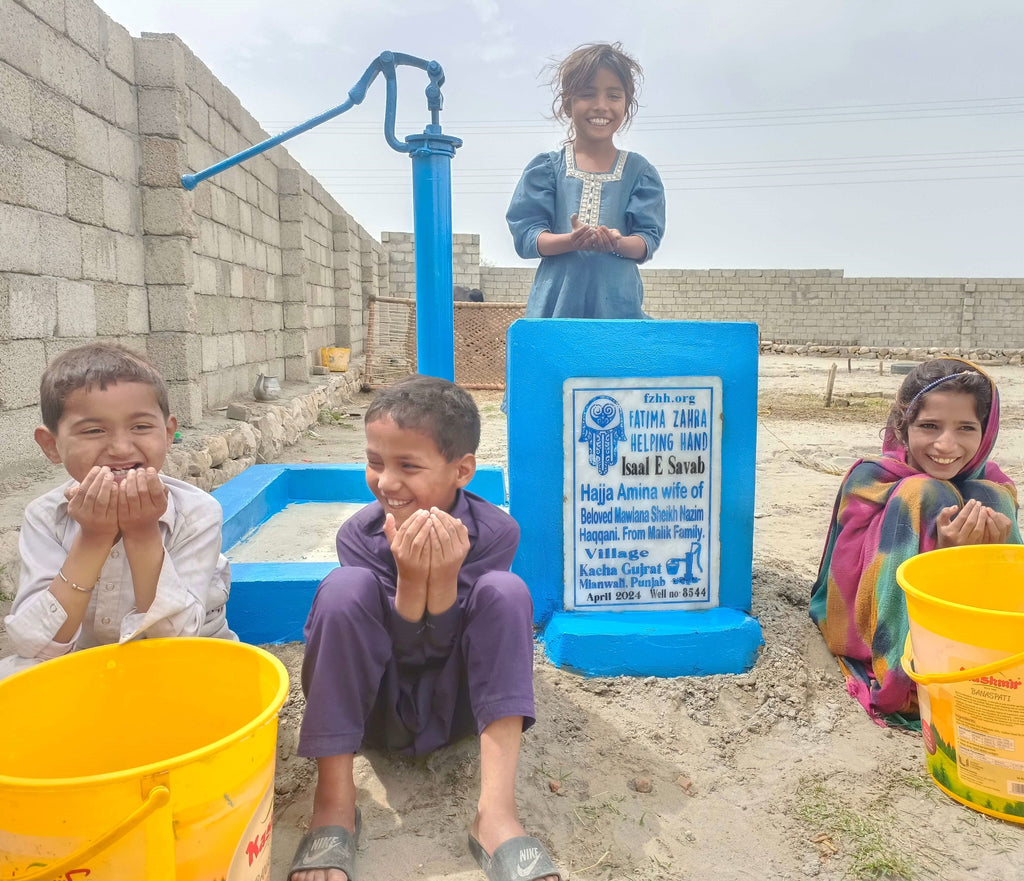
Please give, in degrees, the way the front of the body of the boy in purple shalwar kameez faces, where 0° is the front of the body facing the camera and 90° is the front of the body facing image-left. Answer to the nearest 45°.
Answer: approximately 0°

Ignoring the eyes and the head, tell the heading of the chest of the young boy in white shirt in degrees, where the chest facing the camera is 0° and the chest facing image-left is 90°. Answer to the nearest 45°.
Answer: approximately 0°

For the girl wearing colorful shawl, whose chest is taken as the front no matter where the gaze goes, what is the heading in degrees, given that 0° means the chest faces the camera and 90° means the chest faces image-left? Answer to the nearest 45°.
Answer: approximately 315°

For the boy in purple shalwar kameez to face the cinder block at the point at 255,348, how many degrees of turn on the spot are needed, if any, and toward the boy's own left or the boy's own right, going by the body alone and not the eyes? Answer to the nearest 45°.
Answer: approximately 180°

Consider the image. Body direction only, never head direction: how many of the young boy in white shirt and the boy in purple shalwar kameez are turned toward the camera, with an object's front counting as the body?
2

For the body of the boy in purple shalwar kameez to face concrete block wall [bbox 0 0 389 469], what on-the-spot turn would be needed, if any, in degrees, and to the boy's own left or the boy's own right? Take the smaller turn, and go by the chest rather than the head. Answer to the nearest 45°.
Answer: approximately 135° to the boy's own right

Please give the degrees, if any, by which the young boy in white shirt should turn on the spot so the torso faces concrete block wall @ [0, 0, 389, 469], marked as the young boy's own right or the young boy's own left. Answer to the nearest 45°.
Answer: approximately 180°

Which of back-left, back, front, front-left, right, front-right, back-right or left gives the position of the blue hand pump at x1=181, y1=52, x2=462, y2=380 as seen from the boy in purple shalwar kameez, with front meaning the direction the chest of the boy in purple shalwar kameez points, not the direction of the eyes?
back
